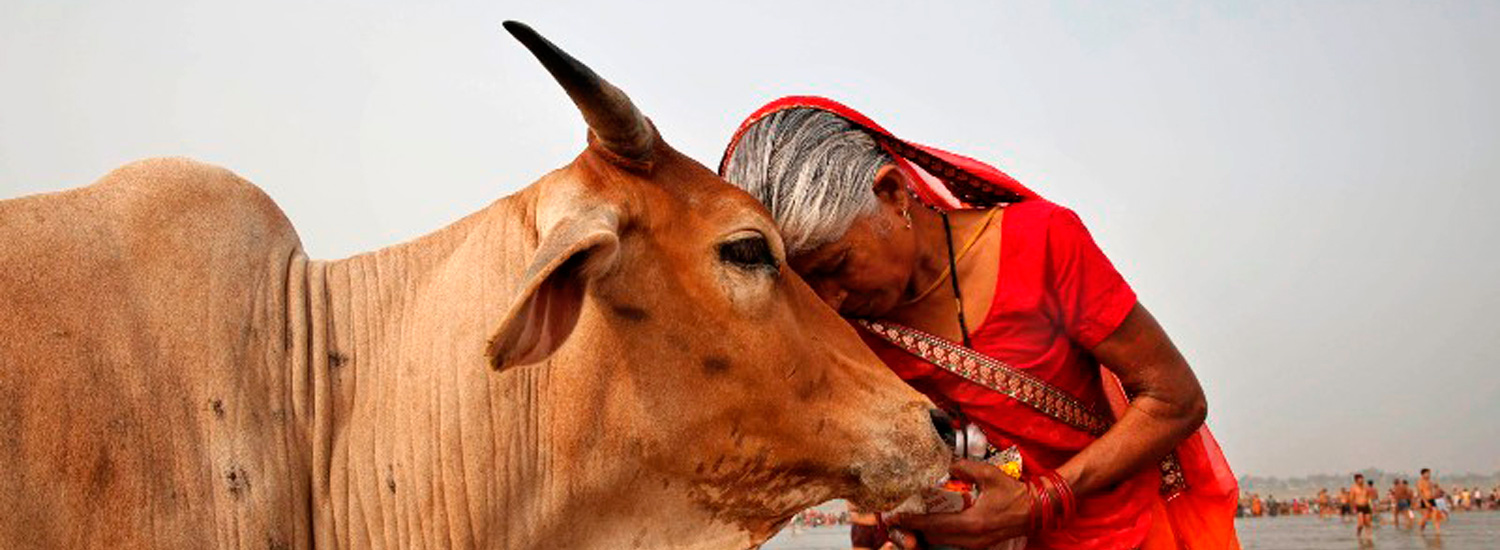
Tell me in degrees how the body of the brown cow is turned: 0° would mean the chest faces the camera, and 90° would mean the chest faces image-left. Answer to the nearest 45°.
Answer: approximately 270°

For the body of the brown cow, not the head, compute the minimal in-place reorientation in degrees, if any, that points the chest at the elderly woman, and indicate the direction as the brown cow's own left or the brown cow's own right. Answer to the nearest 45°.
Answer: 0° — it already faces them

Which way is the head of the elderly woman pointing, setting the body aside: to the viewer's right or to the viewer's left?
to the viewer's left
